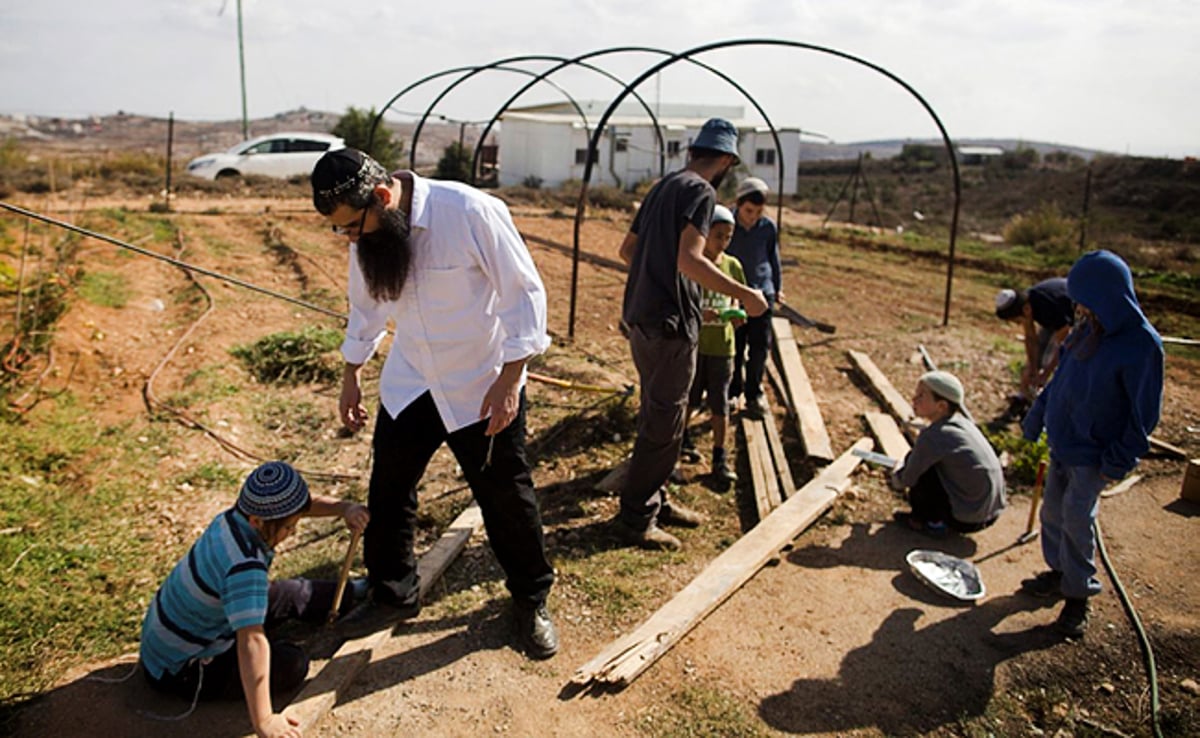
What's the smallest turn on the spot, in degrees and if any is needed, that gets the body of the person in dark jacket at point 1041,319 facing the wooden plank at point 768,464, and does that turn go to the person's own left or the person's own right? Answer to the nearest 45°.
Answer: approximately 45° to the person's own left

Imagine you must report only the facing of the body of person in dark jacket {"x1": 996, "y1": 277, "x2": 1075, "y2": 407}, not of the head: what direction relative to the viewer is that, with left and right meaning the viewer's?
facing to the left of the viewer

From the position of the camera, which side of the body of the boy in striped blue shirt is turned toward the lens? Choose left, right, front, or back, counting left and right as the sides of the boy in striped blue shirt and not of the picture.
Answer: right

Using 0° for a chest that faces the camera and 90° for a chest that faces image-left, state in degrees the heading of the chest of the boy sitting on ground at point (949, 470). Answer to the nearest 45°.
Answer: approximately 90°

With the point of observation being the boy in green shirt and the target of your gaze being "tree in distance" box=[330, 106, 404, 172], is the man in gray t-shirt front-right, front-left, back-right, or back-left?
back-left

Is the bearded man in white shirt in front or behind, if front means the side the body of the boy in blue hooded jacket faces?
in front

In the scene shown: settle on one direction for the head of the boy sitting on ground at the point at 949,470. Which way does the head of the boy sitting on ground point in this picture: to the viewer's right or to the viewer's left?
to the viewer's left

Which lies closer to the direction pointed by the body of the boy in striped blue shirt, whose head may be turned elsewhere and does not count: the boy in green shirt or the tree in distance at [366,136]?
the boy in green shirt

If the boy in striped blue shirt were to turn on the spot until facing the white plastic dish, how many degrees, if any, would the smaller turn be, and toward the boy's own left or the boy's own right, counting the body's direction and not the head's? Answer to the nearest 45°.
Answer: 0° — they already face it

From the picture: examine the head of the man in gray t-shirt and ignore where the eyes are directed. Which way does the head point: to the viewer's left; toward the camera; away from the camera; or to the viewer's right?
to the viewer's right
